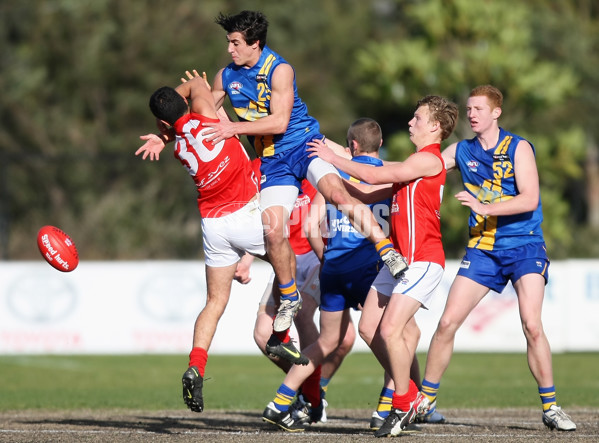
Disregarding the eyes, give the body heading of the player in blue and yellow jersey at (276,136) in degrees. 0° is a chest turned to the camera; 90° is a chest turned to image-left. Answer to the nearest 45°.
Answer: approximately 45°

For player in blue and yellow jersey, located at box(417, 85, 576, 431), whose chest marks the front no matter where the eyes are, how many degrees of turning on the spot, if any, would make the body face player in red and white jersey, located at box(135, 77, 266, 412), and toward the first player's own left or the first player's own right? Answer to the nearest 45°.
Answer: approximately 45° to the first player's own right

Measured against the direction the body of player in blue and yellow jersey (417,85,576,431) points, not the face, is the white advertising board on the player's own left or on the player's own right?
on the player's own right

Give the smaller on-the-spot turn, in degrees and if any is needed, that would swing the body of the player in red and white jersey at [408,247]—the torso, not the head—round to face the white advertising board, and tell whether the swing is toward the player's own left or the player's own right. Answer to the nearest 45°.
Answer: approximately 45° to the player's own right

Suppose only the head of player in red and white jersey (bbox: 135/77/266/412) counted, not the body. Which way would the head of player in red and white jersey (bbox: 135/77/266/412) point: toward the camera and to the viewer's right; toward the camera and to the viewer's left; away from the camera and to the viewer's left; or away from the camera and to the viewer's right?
away from the camera and to the viewer's left

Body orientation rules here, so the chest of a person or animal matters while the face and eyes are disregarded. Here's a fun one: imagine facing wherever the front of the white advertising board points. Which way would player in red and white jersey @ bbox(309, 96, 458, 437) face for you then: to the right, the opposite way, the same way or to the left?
to the right

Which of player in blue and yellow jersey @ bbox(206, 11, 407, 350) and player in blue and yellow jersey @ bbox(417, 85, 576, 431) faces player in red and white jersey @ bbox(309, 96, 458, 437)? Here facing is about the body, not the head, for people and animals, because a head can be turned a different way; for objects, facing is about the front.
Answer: player in blue and yellow jersey @ bbox(417, 85, 576, 431)

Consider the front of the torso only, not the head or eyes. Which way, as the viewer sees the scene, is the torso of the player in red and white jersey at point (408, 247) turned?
to the viewer's left

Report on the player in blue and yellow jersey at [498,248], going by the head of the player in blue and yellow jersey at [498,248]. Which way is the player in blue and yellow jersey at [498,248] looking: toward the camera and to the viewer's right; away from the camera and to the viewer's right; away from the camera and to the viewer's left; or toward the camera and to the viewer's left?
toward the camera and to the viewer's left

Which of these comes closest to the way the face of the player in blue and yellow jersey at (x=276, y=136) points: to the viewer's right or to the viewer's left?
to the viewer's left

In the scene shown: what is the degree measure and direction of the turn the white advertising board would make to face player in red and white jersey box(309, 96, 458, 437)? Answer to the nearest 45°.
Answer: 0° — it already faces them

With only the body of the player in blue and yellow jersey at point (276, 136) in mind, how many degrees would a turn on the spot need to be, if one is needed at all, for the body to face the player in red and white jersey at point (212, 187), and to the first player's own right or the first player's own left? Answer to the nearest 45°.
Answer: approximately 45° to the first player's own right

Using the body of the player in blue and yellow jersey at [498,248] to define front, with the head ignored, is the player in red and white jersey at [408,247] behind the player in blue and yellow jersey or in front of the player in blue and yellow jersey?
in front
